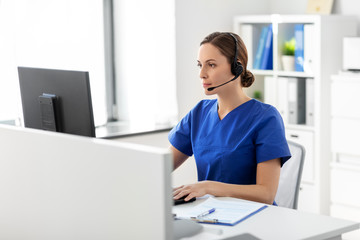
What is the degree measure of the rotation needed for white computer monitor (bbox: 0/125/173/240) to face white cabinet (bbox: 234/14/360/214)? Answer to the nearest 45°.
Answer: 0° — it already faces it

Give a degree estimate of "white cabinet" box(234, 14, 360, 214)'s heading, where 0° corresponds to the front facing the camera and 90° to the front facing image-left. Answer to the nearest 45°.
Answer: approximately 45°

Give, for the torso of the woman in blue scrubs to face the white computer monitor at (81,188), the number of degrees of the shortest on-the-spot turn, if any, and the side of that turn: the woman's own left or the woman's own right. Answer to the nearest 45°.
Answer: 0° — they already face it

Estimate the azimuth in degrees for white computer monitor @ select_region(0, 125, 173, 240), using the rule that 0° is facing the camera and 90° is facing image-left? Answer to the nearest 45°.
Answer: approximately 225°

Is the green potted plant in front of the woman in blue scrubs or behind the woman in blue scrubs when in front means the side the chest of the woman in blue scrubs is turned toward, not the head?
behind

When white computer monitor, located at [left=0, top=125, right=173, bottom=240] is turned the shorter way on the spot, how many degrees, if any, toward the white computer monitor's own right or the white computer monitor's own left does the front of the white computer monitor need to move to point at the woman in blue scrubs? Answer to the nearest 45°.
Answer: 0° — it already faces them

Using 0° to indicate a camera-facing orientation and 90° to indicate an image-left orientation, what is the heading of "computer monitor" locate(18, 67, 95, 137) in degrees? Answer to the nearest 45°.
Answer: approximately 225°
